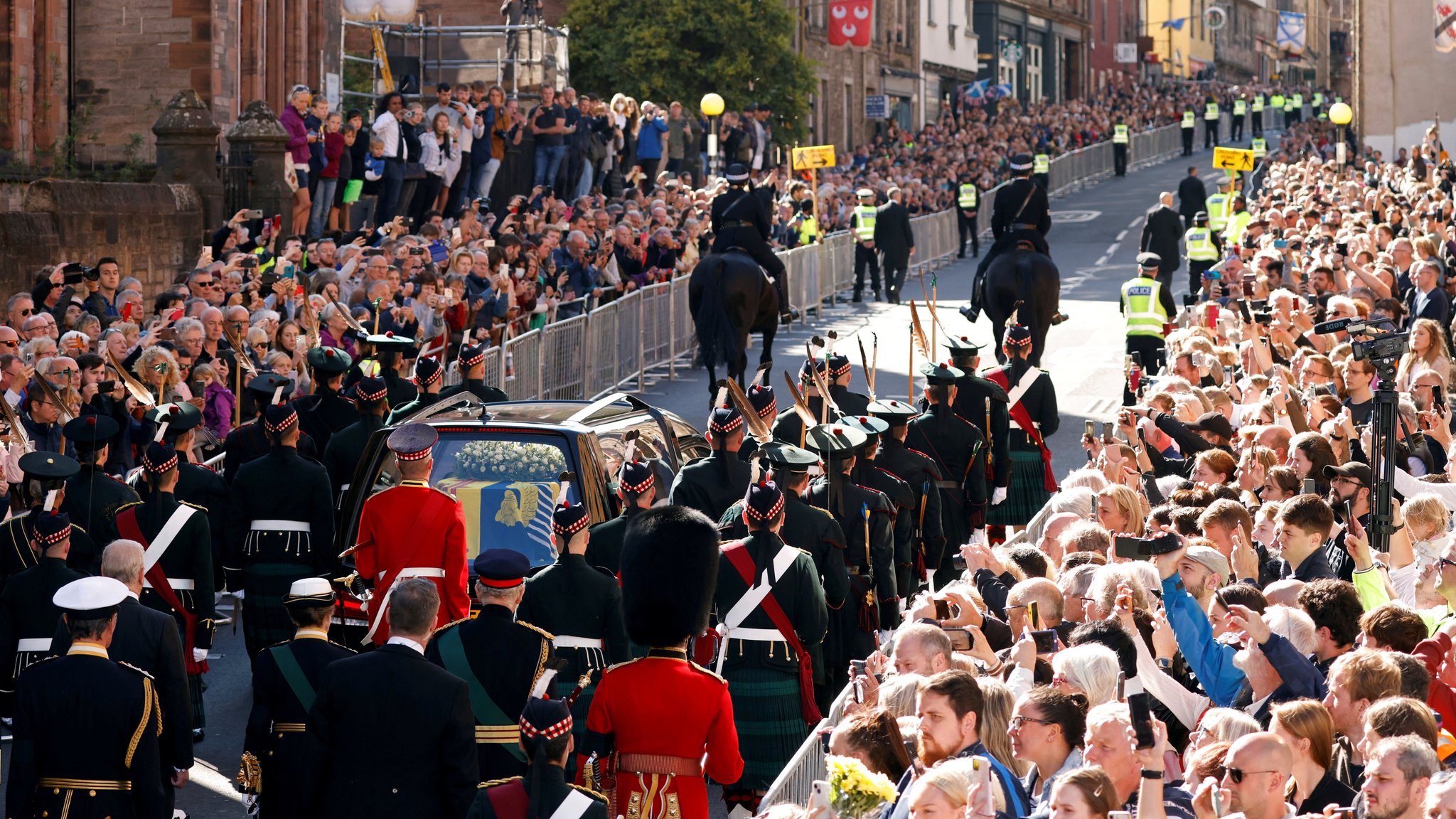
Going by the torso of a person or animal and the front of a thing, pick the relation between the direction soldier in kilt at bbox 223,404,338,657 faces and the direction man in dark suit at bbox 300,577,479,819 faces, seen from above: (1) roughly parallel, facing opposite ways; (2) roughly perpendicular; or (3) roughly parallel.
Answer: roughly parallel

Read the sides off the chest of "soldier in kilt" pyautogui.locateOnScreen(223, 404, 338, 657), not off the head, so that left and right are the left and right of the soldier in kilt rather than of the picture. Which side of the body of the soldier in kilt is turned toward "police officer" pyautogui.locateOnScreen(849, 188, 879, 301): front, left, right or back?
front

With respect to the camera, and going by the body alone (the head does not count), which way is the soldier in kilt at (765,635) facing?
away from the camera

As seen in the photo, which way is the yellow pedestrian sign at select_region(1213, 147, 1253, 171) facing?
toward the camera

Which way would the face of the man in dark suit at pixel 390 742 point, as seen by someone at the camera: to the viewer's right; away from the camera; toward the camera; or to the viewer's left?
away from the camera

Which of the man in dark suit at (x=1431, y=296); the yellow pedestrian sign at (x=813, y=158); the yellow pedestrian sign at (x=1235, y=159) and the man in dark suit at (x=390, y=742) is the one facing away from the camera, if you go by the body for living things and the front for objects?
the man in dark suit at (x=390, y=742)

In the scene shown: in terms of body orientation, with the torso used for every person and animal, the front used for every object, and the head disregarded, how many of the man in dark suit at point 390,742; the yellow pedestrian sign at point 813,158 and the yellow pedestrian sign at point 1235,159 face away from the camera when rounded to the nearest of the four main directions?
1

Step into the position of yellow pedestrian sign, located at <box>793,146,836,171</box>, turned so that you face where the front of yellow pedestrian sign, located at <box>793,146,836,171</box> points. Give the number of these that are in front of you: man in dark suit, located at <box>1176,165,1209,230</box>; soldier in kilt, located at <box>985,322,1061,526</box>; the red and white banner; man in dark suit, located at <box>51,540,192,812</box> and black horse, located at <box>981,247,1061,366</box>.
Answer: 3

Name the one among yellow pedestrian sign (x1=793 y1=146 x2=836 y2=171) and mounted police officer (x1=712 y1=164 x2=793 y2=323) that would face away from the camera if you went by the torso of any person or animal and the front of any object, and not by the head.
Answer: the mounted police officer

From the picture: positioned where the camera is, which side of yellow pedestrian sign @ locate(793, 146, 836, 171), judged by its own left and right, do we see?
front

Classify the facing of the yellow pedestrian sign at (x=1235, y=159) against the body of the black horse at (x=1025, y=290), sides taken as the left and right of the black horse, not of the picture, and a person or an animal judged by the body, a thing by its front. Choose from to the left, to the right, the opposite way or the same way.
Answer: the opposite way

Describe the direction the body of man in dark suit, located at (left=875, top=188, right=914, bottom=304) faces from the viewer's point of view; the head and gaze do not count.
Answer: away from the camera
